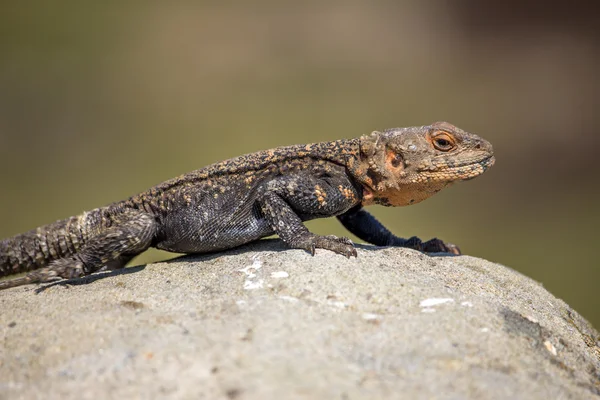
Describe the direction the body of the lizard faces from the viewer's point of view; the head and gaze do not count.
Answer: to the viewer's right
